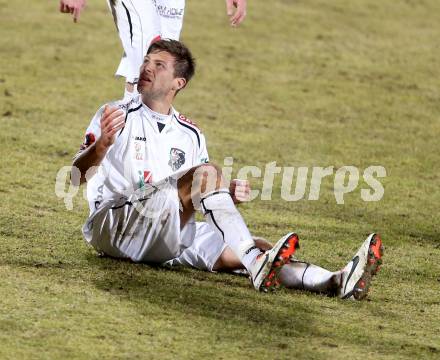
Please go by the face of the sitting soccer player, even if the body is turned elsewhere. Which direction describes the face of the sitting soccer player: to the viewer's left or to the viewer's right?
to the viewer's left

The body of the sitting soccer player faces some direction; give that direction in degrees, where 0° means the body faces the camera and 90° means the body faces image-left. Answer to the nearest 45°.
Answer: approximately 315°
